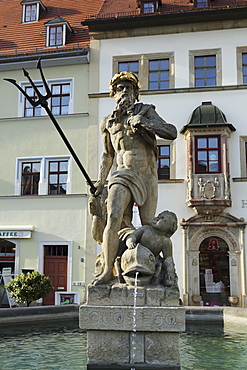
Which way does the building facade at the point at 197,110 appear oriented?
toward the camera

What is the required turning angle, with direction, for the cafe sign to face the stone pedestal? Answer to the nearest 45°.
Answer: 0° — it already faces it

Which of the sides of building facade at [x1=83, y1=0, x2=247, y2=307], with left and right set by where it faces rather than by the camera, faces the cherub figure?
front

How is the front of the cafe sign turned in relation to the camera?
facing the viewer

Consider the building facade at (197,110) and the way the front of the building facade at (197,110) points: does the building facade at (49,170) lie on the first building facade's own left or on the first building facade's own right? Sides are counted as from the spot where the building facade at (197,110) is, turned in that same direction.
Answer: on the first building facade's own right

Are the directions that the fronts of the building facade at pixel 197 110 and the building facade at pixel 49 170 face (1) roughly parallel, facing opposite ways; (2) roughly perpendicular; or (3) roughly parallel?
roughly parallel

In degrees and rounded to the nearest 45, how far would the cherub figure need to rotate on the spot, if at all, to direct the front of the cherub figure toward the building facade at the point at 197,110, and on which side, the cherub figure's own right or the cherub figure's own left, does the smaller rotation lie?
approximately 135° to the cherub figure's own right

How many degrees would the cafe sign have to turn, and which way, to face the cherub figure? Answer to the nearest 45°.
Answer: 0° — it already faces it

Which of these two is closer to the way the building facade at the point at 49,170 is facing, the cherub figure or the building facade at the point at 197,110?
the cherub figure

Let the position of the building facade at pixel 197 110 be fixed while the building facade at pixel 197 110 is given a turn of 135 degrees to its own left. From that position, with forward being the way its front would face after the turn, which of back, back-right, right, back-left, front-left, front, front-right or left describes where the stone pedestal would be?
back-right

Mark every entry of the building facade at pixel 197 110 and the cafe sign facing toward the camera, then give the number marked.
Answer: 2

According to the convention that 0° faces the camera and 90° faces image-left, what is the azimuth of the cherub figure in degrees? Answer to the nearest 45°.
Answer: approximately 45°
